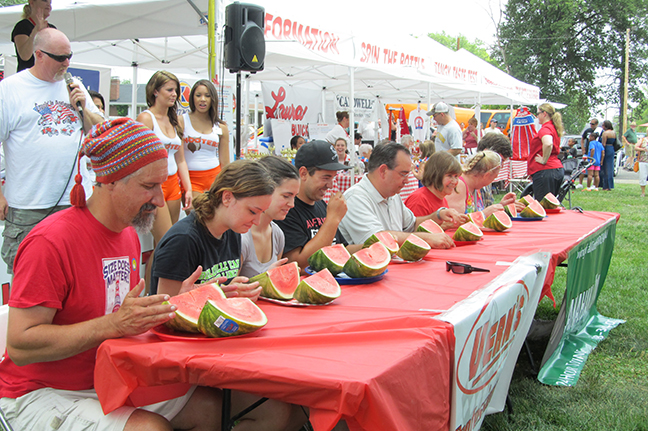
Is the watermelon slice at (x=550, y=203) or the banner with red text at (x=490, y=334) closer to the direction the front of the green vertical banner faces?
the banner with red text

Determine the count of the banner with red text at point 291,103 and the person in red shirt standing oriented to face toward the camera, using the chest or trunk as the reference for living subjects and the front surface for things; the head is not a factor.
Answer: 1

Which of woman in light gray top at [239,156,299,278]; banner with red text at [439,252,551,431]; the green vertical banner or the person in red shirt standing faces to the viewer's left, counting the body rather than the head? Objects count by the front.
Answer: the person in red shirt standing

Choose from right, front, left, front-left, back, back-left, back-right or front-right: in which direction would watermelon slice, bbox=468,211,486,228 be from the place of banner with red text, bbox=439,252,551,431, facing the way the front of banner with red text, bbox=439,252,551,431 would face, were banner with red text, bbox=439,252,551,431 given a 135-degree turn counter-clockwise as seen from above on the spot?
front

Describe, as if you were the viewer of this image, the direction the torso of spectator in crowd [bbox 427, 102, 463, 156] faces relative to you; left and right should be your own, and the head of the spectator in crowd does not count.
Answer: facing the viewer and to the left of the viewer

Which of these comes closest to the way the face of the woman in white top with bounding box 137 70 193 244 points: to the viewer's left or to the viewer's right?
to the viewer's right

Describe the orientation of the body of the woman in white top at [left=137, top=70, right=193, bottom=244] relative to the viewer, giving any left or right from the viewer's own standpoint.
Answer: facing the viewer and to the right of the viewer

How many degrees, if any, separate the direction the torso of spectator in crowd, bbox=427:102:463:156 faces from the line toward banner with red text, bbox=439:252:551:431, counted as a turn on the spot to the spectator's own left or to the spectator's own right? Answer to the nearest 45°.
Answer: approximately 45° to the spectator's own left

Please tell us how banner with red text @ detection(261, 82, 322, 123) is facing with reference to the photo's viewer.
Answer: facing the viewer

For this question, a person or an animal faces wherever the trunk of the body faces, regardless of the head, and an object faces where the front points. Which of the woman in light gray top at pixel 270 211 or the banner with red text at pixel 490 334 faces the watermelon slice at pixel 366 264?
the woman in light gray top

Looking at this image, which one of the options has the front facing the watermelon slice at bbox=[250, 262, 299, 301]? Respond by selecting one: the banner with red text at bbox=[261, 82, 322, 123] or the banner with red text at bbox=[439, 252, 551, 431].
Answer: the banner with red text at bbox=[261, 82, 322, 123]

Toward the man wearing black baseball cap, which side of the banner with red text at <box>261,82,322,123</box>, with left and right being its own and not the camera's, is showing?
front

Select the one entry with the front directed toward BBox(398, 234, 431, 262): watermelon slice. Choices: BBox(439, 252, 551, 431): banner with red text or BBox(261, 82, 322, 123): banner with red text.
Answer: BBox(261, 82, 322, 123): banner with red text
